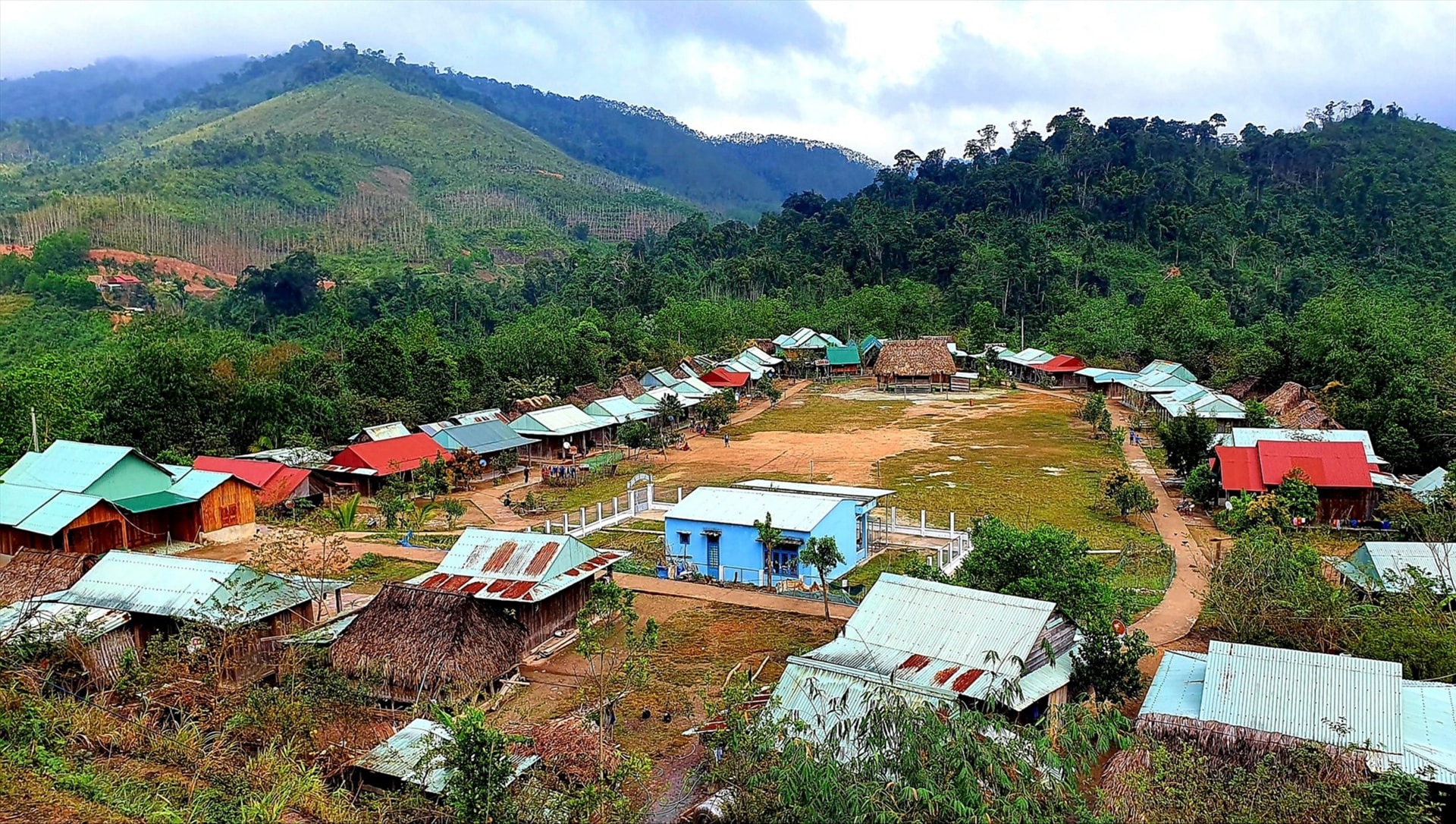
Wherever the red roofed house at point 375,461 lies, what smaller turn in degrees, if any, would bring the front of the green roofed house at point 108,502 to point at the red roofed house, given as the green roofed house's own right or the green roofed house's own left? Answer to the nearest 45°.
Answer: approximately 90° to the green roofed house's own left

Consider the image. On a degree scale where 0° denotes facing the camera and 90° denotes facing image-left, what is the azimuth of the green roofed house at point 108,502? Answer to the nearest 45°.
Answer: approximately 315°

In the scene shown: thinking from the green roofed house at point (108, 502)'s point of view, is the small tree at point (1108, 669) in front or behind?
in front

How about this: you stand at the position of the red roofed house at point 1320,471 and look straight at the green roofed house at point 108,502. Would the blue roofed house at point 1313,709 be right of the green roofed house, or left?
left

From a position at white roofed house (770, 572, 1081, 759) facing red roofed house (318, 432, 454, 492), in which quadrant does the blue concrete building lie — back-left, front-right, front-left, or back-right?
front-right

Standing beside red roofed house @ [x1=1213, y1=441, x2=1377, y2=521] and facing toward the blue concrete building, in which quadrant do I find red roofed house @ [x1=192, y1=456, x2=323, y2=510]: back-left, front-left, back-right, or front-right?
front-right

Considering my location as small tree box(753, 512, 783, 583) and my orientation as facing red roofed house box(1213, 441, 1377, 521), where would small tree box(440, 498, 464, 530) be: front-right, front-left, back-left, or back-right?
back-left

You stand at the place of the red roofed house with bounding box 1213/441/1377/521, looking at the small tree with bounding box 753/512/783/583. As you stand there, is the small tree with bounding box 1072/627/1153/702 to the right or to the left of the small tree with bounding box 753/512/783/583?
left

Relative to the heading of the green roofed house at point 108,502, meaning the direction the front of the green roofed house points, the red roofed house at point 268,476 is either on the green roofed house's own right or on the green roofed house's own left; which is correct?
on the green roofed house's own left

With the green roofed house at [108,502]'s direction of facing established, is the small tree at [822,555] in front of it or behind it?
in front

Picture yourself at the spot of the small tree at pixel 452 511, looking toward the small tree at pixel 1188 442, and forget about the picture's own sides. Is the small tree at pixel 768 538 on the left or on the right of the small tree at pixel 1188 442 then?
right
